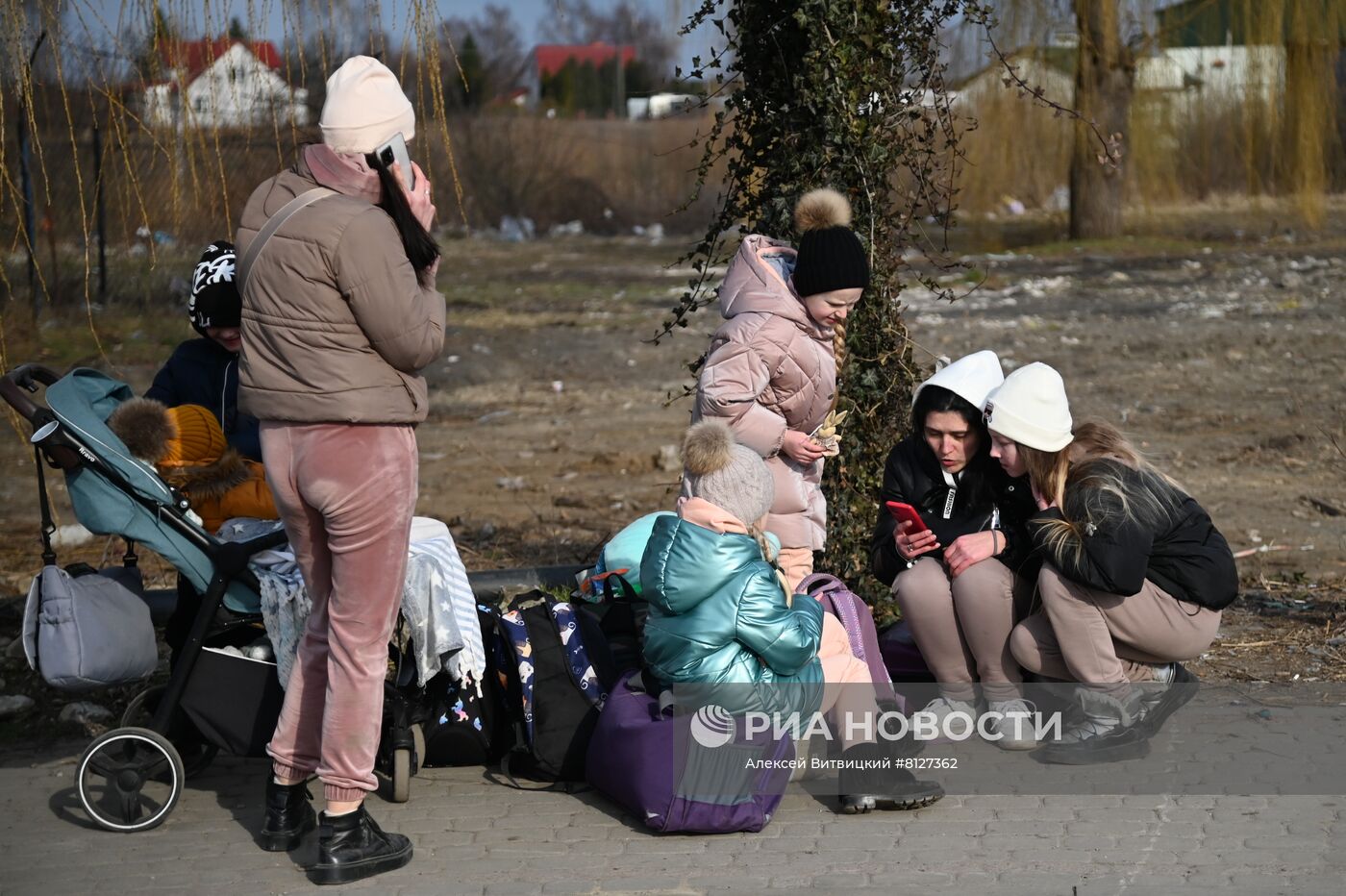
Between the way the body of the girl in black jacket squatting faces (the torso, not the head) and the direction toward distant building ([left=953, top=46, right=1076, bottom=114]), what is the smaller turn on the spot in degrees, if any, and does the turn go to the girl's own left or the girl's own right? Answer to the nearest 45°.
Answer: approximately 180°

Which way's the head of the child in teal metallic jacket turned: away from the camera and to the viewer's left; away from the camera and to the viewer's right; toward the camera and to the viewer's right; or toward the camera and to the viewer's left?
away from the camera and to the viewer's right

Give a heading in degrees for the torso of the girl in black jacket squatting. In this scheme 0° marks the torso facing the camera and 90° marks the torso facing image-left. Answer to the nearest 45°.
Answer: approximately 0°

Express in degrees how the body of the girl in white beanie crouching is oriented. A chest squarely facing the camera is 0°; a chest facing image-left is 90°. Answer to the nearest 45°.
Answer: approximately 90°

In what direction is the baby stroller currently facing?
to the viewer's right
